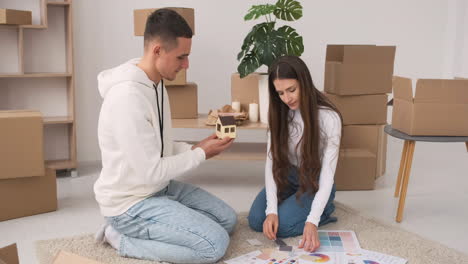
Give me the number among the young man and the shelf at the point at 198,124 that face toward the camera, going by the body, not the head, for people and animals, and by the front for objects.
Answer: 1

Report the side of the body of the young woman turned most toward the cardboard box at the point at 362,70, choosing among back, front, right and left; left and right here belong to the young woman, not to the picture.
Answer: back

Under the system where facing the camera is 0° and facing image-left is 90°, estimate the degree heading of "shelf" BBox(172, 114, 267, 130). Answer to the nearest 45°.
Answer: approximately 0°

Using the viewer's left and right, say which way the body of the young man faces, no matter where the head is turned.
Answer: facing to the right of the viewer

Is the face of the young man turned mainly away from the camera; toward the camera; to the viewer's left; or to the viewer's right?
to the viewer's right

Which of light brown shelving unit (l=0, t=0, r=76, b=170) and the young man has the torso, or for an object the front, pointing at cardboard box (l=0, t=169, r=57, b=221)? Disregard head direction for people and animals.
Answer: the light brown shelving unit

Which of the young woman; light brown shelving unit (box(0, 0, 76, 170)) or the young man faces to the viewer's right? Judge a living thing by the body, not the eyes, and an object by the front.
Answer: the young man

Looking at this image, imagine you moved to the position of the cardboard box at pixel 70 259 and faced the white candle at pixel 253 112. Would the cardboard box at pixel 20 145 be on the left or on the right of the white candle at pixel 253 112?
left

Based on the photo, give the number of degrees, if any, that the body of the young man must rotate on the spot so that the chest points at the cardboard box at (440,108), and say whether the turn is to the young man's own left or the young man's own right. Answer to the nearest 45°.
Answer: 0° — they already face it

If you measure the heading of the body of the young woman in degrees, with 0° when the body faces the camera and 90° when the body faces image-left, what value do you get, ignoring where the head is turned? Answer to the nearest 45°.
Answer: approximately 45°

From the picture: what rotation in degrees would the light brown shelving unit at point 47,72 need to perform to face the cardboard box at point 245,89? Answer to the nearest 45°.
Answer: approximately 45° to its left

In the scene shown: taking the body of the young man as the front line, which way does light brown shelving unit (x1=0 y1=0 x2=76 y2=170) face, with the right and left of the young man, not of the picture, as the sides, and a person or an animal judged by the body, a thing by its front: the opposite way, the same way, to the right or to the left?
to the right
